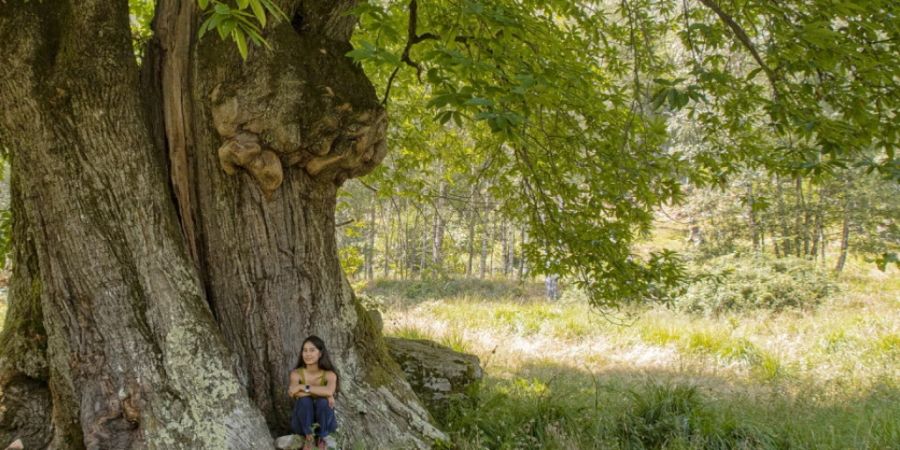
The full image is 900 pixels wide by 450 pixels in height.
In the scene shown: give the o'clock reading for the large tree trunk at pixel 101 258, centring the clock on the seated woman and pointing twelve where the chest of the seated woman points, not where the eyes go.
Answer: The large tree trunk is roughly at 3 o'clock from the seated woman.

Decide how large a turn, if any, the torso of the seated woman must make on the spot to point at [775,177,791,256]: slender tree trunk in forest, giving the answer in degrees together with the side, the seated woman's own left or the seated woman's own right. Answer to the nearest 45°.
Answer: approximately 135° to the seated woman's own left

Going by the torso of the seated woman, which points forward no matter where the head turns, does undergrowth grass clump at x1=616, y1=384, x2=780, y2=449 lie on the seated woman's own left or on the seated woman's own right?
on the seated woman's own left

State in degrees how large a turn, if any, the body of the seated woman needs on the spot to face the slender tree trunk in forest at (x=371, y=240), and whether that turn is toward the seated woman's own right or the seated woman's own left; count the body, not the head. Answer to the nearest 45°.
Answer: approximately 180°

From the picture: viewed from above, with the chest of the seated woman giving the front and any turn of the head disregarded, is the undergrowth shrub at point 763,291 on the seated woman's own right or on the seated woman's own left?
on the seated woman's own left

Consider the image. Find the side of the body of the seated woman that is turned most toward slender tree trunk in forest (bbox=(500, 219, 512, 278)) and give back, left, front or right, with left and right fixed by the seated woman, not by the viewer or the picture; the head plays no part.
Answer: back

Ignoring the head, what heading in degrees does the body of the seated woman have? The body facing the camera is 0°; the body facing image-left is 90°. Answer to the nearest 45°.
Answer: approximately 0°
